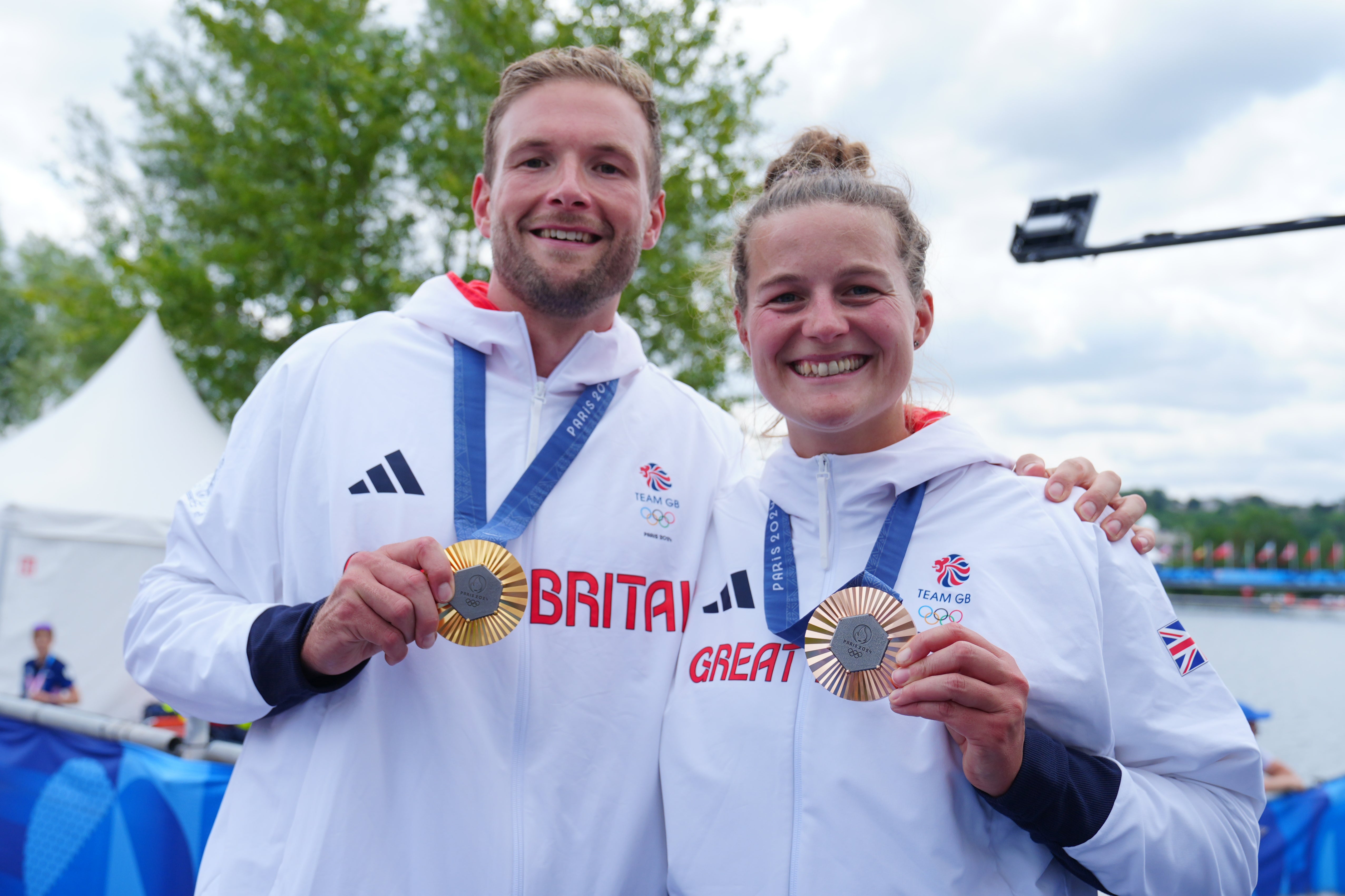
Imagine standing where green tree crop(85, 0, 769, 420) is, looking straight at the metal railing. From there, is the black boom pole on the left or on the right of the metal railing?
left

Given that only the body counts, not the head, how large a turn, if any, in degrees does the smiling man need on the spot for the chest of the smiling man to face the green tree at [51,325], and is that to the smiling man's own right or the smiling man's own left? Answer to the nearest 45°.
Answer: approximately 135° to the smiling man's own right

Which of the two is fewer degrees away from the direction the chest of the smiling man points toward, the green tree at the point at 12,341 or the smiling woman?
the smiling woman

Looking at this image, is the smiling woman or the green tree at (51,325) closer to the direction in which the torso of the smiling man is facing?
the smiling woman

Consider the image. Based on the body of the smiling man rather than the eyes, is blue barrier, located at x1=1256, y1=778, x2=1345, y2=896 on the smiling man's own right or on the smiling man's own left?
on the smiling man's own left

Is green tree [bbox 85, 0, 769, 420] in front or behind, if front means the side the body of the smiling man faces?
behind

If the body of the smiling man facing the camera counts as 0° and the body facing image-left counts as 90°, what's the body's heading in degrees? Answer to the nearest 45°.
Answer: approximately 0°

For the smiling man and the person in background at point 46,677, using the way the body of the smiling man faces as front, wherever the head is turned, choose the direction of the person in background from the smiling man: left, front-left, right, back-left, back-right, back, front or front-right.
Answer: back-right

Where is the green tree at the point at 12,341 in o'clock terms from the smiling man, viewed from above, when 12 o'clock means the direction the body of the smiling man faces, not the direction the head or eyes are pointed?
The green tree is roughly at 5 o'clock from the smiling man.

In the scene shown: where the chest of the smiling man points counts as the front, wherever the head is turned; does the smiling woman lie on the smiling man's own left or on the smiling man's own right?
on the smiling man's own left
